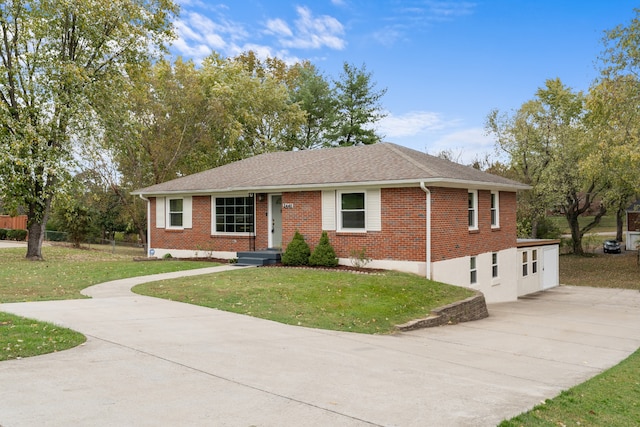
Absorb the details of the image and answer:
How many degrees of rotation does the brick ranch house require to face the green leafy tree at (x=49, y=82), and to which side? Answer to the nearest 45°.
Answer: approximately 45° to its right

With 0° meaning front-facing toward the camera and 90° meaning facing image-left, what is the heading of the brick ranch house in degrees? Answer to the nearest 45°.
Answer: approximately 45°

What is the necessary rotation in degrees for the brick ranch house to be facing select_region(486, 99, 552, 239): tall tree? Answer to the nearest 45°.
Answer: approximately 180°

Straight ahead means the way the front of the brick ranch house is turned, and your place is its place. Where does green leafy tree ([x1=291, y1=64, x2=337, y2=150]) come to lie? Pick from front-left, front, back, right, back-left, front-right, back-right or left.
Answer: back-right

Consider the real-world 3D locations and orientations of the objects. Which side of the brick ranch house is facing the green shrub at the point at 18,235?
right

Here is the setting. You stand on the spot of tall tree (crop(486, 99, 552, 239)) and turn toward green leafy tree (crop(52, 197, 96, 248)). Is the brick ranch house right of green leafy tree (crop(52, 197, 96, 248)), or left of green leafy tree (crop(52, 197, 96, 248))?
left

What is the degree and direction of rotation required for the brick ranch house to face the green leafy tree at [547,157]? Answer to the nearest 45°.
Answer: approximately 180°

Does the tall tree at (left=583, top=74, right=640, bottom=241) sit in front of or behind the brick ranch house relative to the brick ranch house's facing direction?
behind

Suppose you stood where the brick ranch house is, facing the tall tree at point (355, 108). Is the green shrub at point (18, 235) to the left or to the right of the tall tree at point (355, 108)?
left

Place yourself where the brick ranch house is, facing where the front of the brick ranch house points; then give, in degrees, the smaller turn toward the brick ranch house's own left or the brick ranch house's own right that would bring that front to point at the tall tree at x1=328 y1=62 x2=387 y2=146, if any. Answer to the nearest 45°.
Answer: approximately 135° to the brick ranch house's own right
